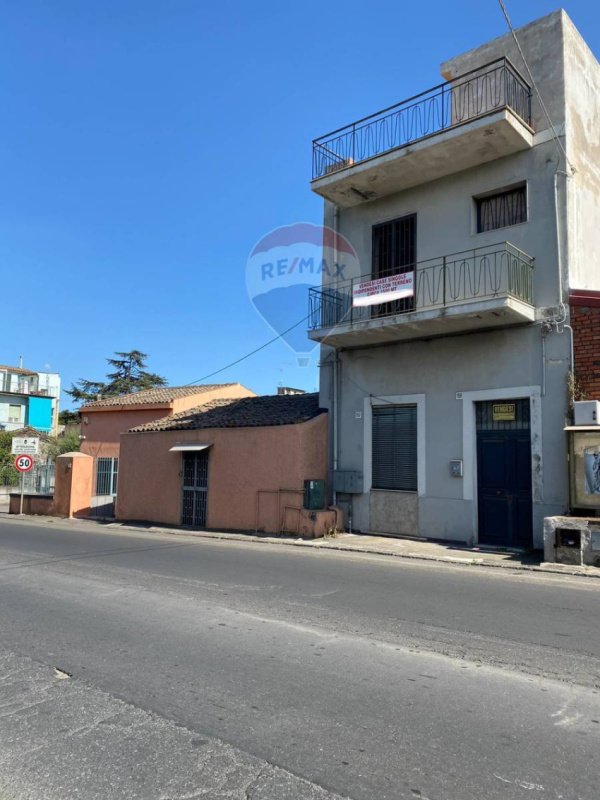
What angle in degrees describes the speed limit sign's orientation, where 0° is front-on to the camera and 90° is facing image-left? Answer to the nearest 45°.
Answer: approximately 0°

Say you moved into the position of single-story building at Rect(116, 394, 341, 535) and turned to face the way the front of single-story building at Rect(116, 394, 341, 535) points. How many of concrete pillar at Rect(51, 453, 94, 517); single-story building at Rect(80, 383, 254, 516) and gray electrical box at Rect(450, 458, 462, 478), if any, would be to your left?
1

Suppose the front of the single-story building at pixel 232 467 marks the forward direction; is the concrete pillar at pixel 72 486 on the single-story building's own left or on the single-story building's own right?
on the single-story building's own right

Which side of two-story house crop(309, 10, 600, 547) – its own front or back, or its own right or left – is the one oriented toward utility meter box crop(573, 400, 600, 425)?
left

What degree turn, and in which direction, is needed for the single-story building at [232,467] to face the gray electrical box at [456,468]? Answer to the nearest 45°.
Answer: approximately 90° to its left

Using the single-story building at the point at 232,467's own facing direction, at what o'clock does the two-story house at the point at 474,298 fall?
The two-story house is roughly at 9 o'clock from the single-story building.

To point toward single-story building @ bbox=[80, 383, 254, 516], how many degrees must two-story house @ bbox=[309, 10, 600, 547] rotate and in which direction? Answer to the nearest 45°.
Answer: approximately 90° to its right

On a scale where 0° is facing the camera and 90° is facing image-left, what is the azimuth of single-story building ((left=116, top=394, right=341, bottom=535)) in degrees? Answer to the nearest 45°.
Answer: approximately 45°

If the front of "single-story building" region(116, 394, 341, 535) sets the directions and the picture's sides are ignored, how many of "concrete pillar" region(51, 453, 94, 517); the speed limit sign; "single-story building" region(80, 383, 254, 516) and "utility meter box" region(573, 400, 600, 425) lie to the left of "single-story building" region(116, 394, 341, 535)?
1

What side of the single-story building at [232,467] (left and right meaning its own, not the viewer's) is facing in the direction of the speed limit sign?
right

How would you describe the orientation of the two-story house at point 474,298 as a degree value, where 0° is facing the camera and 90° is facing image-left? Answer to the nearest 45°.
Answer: approximately 45°

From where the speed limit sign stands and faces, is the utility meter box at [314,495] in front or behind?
in front

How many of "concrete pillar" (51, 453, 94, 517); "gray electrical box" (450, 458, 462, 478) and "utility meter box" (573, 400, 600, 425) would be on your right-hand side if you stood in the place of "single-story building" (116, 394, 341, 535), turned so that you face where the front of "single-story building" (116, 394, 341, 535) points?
1

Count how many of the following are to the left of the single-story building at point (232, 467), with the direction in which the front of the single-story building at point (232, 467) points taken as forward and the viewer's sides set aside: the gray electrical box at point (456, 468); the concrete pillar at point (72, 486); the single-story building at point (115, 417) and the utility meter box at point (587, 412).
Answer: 2

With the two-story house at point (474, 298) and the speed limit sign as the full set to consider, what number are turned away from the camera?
0
